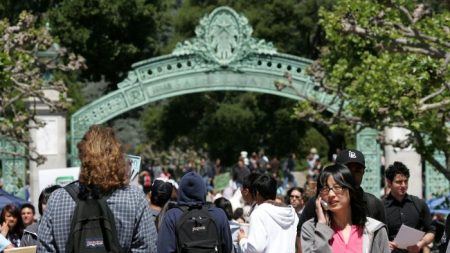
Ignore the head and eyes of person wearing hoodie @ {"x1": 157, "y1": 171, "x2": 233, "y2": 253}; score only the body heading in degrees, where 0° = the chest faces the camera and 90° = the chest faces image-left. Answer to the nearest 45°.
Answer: approximately 180°

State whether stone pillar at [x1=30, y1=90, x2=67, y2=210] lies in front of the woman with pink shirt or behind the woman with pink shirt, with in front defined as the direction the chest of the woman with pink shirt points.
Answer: behind

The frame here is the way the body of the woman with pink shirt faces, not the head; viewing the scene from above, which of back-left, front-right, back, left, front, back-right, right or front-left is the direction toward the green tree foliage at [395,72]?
back

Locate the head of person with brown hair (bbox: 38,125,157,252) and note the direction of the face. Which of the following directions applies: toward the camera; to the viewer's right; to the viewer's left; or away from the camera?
away from the camera

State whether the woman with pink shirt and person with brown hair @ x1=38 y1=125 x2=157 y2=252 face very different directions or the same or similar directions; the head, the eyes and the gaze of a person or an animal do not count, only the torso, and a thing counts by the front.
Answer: very different directions

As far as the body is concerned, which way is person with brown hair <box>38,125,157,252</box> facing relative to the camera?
away from the camera

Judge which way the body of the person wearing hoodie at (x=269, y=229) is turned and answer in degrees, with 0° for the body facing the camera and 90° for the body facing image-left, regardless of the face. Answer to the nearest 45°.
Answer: approximately 135°

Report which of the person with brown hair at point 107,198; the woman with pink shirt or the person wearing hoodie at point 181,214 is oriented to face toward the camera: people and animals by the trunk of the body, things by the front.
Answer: the woman with pink shirt

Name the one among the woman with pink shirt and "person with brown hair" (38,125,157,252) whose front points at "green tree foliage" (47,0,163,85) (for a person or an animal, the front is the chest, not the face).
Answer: the person with brown hair

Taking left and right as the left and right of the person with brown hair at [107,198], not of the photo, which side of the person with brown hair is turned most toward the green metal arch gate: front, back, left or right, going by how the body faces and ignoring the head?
front

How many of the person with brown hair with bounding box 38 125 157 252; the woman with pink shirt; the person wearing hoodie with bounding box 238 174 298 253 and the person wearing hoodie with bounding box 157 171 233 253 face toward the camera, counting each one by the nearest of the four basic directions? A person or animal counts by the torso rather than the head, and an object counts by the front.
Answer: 1

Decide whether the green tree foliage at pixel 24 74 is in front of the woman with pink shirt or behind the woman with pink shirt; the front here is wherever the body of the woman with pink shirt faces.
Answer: behind
